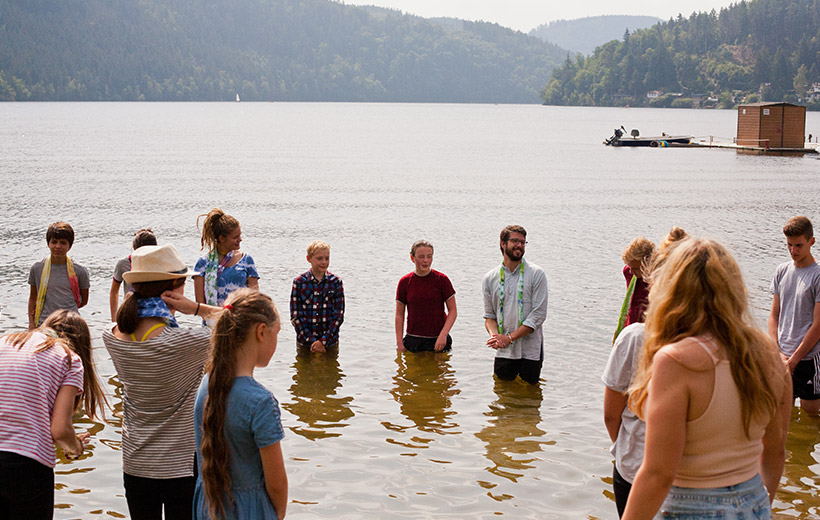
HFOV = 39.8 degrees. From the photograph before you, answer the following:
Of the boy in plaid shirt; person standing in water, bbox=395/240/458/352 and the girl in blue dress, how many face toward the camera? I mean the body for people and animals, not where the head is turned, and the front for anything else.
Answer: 2

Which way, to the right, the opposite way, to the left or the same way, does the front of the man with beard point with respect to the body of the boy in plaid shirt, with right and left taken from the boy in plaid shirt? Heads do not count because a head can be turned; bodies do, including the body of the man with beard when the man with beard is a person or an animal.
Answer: the same way

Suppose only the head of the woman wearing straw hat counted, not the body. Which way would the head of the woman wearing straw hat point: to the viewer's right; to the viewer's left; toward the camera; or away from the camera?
away from the camera

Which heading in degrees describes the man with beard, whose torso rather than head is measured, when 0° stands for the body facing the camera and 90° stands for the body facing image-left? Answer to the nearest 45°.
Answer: approximately 0°

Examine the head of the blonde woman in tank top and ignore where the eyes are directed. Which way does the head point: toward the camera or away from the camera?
away from the camera

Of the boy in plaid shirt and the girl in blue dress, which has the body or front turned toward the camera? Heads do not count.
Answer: the boy in plaid shirt

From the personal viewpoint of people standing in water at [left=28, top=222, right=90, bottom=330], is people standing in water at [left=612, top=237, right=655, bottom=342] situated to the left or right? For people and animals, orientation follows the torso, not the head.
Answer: on their left

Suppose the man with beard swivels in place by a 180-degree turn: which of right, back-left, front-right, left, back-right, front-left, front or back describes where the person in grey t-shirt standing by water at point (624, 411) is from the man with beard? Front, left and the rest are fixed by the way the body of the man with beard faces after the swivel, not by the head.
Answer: back

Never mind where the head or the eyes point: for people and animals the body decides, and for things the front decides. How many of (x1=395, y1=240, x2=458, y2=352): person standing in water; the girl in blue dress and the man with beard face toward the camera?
2

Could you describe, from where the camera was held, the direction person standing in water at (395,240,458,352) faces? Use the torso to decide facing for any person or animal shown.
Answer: facing the viewer

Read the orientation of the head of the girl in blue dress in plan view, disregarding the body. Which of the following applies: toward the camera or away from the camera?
away from the camera

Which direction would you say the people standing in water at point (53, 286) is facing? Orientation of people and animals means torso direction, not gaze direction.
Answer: toward the camera

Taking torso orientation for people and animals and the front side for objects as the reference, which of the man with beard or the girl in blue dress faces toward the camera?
the man with beard

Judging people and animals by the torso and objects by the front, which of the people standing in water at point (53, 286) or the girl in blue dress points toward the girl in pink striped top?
the people standing in water

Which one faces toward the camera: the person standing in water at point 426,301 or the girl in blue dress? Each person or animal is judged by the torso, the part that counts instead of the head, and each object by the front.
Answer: the person standing in water

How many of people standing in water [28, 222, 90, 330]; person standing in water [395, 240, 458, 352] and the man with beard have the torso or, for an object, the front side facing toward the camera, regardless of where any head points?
3

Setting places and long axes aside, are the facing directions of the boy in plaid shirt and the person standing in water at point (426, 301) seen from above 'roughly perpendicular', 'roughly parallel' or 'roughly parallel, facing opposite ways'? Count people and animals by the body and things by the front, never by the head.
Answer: roughly parallel

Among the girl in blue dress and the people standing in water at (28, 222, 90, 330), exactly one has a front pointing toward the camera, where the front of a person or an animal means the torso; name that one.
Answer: the people standing in water

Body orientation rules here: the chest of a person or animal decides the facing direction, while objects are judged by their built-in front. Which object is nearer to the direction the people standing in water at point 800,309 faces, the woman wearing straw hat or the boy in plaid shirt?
the woman wearing straw hat

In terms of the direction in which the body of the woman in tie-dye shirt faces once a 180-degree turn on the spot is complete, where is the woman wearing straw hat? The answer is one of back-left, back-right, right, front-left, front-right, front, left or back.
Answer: back-left
